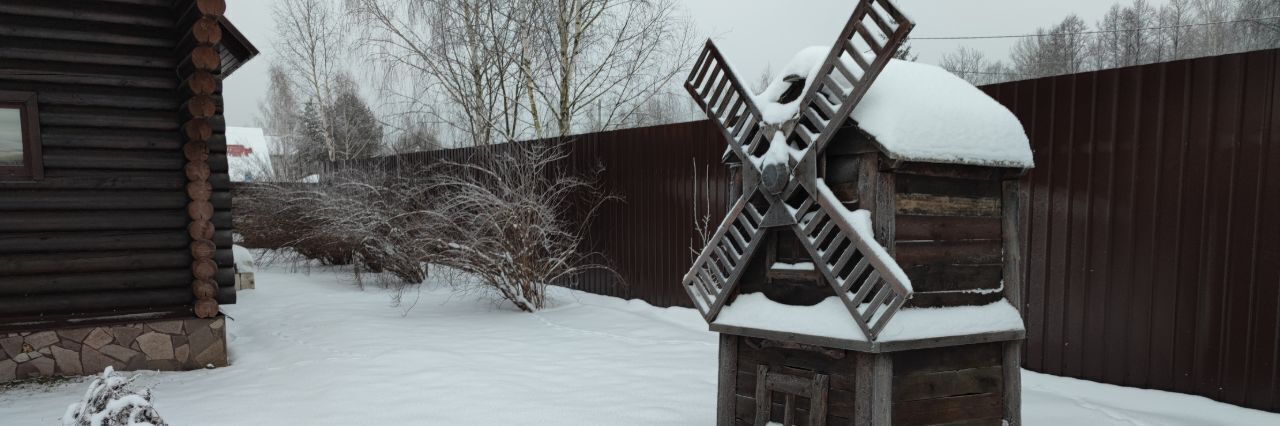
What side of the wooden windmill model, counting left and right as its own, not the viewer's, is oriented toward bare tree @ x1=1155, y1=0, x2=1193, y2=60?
back

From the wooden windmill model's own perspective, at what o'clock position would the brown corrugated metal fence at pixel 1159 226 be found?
The brown corrugated metal fence is roughly at 6 o'clock from the wooden windmill model.

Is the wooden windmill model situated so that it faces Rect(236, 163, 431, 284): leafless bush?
no

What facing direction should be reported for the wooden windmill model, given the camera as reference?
facing the viewer and to the left of the viewer

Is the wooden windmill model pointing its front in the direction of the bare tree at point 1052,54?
no

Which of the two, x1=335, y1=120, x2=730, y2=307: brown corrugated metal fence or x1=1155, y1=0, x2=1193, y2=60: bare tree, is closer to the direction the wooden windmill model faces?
the brown corrugated metal fence

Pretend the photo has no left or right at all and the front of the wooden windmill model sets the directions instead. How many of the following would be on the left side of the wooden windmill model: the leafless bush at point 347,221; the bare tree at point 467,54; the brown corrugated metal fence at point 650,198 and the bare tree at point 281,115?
0

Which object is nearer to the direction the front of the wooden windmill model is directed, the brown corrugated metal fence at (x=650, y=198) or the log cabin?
the log cabin

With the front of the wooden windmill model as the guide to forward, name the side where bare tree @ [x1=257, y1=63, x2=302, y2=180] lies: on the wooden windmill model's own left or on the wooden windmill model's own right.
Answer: on the wooden windmill model's own right

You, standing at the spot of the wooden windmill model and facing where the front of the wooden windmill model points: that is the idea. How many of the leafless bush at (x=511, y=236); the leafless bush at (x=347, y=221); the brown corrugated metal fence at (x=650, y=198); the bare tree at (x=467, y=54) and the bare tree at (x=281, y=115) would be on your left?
0

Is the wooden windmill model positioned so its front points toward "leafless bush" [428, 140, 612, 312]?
no
